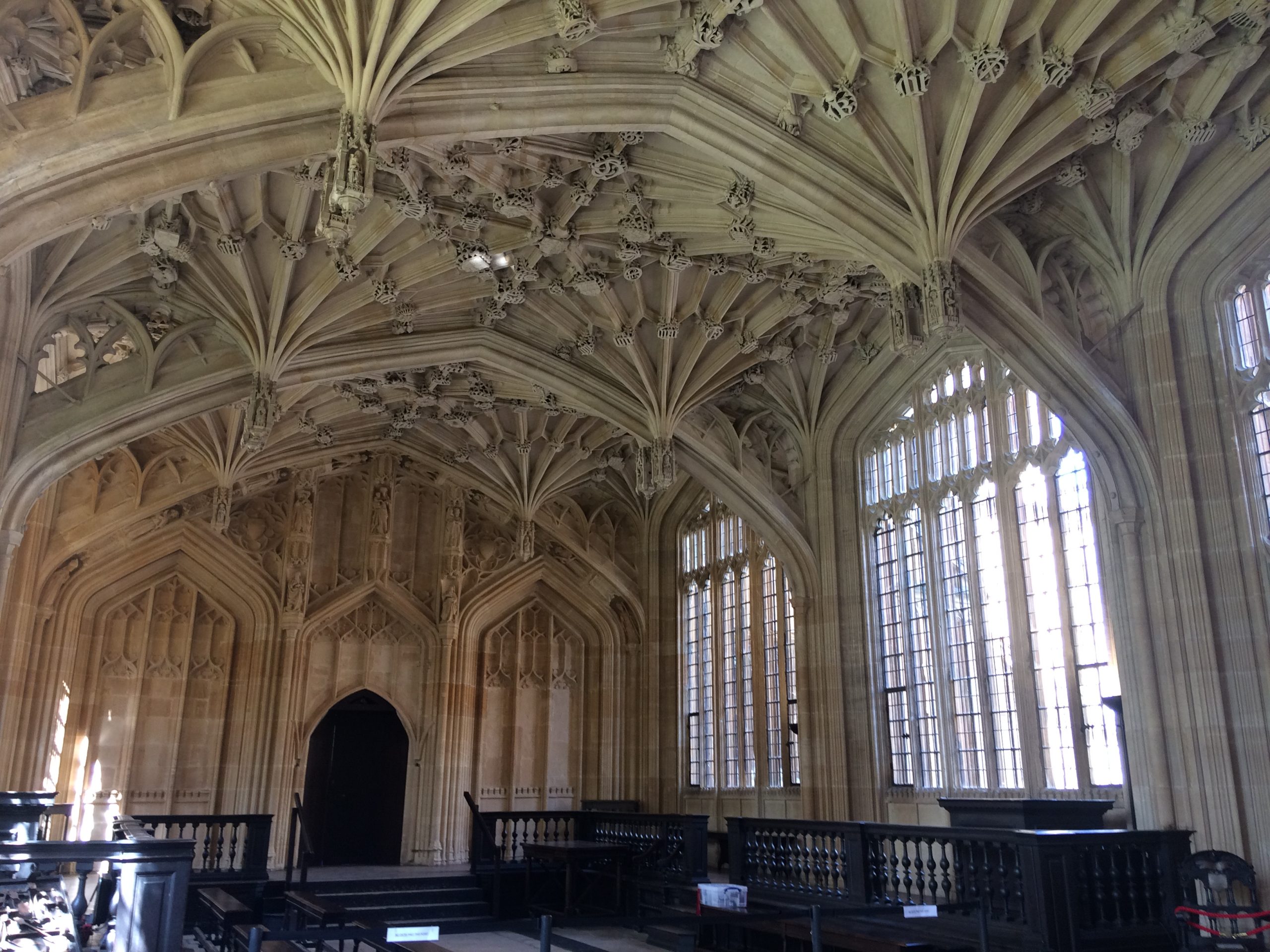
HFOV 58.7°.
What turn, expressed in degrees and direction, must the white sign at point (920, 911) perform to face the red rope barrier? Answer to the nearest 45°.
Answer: approximately 135° to its left

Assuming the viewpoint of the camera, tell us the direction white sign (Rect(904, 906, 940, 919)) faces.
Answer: facing the viewer

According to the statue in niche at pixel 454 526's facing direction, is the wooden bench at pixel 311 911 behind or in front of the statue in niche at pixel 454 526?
in front

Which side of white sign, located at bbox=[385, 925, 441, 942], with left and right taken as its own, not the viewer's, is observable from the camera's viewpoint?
front

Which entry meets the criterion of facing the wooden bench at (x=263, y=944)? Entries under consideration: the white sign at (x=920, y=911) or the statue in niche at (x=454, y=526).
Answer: the statue in niche

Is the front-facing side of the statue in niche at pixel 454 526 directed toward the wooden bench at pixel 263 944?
yes

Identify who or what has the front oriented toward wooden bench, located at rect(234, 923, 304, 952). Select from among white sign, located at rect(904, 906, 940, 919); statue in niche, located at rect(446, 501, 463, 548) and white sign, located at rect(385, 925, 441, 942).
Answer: the statue in niche

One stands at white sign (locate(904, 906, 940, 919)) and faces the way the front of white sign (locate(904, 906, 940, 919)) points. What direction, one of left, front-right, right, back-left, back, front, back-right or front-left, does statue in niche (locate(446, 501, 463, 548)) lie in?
back-right

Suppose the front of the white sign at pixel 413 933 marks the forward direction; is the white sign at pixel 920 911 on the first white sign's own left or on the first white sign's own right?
on the first white sign's own left
